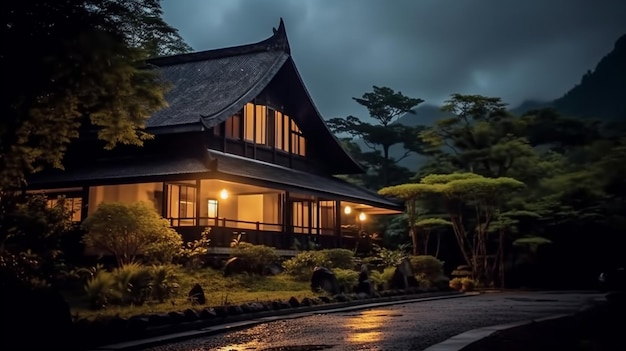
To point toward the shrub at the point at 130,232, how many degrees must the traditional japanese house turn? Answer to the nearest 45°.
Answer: approximately 45° to its right

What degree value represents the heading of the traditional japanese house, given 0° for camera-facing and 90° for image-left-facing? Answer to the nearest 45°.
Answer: approximately 315°

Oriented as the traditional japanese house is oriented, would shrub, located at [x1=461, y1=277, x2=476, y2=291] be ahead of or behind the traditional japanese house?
ahead

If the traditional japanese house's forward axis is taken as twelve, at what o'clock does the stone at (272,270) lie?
The stone is roughly at 1 o'clock from the traditional japanese house.

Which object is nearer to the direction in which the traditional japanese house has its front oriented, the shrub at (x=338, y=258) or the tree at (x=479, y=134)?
the shrub

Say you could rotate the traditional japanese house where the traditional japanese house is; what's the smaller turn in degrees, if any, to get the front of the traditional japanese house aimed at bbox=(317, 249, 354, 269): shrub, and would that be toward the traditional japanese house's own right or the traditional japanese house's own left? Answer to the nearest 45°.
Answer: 0° — it already faces it

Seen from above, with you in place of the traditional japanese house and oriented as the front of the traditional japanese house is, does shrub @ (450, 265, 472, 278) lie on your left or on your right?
on your left

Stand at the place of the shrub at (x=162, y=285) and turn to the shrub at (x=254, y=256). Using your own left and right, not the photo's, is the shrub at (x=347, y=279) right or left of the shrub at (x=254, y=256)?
right

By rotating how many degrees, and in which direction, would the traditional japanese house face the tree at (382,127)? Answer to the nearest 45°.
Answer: approximately 90° to its left

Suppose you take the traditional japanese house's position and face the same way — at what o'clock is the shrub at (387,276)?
The shrub is roughly at 12 o'clock from the traditional japanese house.

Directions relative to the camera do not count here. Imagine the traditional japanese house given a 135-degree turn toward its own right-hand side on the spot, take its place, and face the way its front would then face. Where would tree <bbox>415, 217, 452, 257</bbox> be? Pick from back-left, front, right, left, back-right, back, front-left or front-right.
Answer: back

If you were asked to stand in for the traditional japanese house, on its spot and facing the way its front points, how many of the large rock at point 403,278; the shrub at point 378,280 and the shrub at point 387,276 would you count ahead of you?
3
